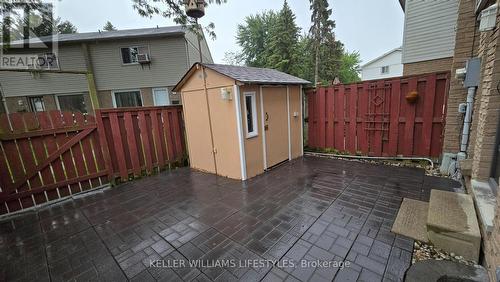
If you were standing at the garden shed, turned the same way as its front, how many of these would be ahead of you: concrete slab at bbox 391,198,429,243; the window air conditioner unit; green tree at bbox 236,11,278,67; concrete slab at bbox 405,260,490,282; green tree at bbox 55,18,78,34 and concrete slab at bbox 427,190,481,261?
3

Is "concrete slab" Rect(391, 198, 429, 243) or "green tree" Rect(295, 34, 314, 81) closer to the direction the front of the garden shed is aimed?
the concrete slab

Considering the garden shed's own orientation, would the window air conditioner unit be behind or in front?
behind

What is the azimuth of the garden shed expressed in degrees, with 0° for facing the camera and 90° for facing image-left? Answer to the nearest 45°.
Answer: approximately 315°

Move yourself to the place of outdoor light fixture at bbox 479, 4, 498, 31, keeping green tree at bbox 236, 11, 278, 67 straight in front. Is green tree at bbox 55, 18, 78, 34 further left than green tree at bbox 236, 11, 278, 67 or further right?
left

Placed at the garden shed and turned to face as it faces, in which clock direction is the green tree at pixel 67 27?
The green tree is roughly at 6 o'clock from the garden shed.

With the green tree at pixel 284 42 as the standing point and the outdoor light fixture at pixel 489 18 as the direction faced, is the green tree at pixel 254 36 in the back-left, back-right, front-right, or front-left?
back-right

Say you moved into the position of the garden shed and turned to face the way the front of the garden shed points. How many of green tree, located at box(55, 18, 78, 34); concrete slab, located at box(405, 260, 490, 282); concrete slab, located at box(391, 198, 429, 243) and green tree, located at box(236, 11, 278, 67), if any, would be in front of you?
2

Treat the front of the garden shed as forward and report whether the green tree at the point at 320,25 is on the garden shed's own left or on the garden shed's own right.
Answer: on the garden shed's own left

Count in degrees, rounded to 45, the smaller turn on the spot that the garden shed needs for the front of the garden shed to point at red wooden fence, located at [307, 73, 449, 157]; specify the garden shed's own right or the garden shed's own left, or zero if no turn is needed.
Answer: approximately 45° to the garden shed's own left
